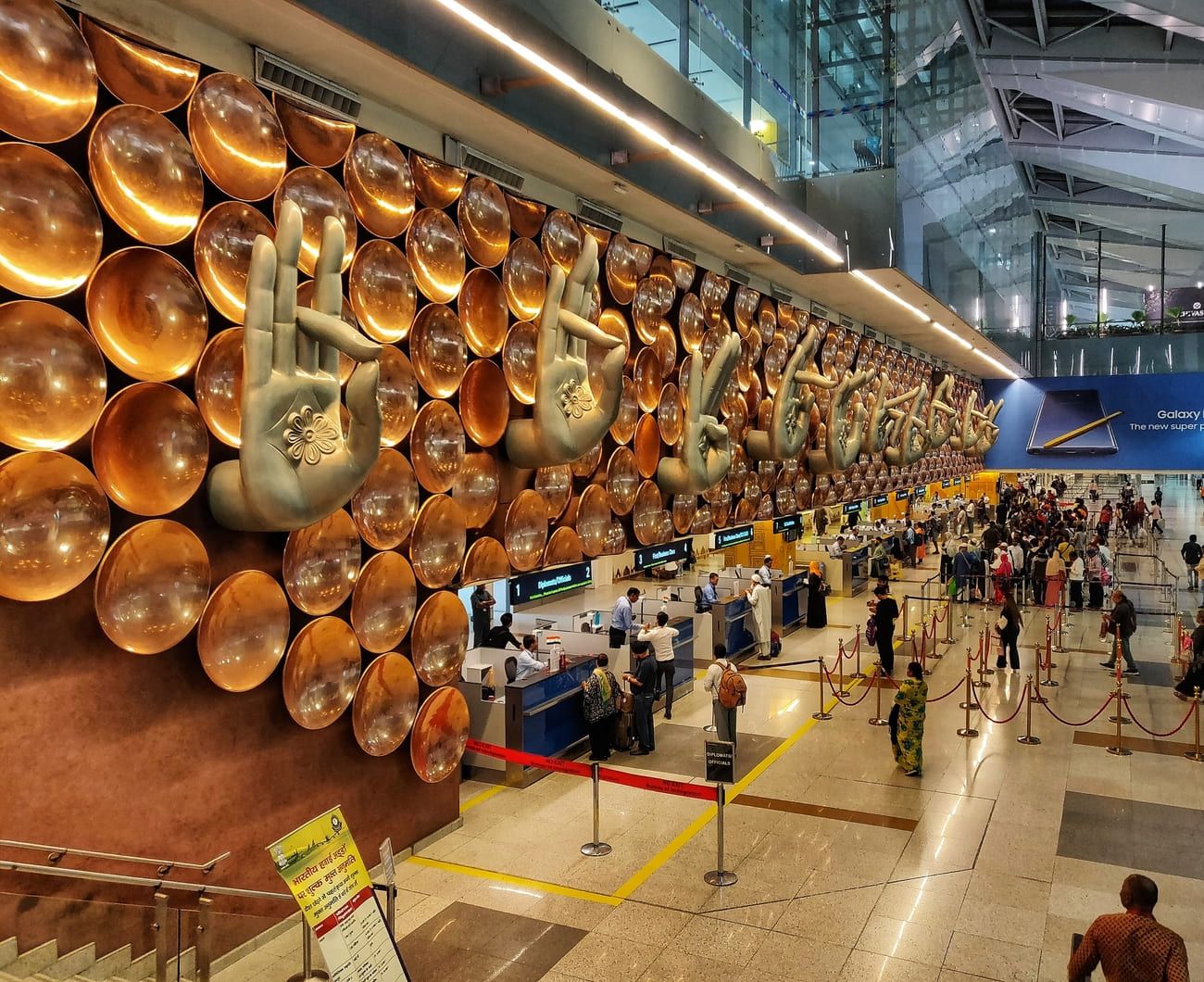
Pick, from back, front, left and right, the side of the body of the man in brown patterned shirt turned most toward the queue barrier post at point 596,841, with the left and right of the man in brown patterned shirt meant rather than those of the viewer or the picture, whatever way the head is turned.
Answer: left

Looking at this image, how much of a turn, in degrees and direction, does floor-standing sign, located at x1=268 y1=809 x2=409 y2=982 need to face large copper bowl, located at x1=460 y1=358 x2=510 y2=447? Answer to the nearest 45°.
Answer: approximately 135° to its left

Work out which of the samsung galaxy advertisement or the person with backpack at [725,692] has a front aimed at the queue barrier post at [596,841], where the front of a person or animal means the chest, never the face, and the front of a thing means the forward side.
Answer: the samsung galaxy advertisement

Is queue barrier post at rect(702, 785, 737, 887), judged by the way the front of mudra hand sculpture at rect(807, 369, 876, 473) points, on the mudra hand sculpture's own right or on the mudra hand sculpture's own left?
on the mudra hand sculpture's own right

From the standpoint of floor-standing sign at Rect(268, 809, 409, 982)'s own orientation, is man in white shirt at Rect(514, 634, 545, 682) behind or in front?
behind

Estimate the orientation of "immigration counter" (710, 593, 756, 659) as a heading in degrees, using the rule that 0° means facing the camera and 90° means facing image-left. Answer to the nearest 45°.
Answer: approximately 315°

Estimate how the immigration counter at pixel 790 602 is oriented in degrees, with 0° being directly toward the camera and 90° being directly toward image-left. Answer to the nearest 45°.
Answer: approximately 315°

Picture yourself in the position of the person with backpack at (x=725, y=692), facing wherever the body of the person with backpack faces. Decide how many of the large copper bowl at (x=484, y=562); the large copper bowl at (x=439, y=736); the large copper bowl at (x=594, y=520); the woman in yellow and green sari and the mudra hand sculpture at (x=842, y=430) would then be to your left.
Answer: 3
